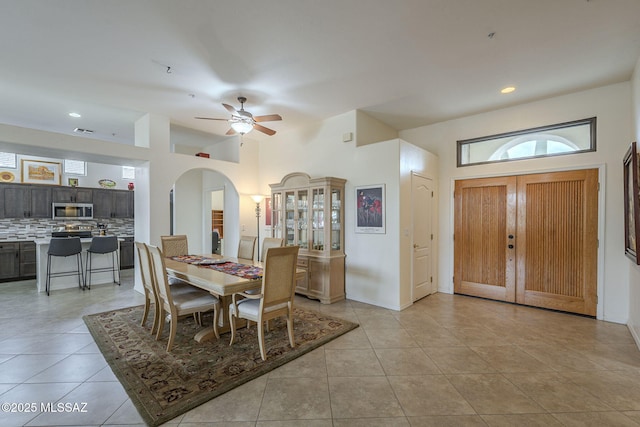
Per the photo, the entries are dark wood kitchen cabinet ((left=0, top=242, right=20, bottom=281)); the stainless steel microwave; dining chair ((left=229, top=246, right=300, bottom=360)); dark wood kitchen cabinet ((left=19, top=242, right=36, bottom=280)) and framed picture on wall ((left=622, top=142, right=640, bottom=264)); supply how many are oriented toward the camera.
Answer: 3

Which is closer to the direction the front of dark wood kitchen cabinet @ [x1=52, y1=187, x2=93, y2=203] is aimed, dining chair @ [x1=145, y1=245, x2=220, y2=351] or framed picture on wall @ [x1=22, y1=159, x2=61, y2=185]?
the dining chair

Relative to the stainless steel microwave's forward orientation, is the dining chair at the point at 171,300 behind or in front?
in front

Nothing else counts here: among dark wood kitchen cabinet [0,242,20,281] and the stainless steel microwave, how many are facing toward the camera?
2

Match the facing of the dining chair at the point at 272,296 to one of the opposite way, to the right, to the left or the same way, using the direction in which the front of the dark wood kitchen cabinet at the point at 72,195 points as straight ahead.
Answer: the opposite way

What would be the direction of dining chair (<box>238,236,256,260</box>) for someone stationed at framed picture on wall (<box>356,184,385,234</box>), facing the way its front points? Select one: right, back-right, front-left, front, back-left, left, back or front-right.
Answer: front-right

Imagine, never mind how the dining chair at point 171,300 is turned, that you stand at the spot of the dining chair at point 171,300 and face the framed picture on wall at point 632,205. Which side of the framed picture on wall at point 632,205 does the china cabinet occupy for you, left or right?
left

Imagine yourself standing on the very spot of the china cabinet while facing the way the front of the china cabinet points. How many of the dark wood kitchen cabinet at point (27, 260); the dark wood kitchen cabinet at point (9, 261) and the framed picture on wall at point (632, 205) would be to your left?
1

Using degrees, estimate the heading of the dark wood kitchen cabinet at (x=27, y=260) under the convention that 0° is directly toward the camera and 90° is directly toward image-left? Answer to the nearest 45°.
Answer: approximately 0°

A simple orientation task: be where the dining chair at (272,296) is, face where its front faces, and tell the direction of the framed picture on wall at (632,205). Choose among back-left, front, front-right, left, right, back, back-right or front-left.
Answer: back-right

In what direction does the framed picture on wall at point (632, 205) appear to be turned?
to the viewer's left

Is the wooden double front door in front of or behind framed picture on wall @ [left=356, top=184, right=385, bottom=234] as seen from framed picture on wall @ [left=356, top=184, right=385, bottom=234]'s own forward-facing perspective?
behind

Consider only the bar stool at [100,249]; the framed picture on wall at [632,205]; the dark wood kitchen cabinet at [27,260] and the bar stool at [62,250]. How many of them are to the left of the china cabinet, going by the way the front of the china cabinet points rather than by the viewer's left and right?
1
